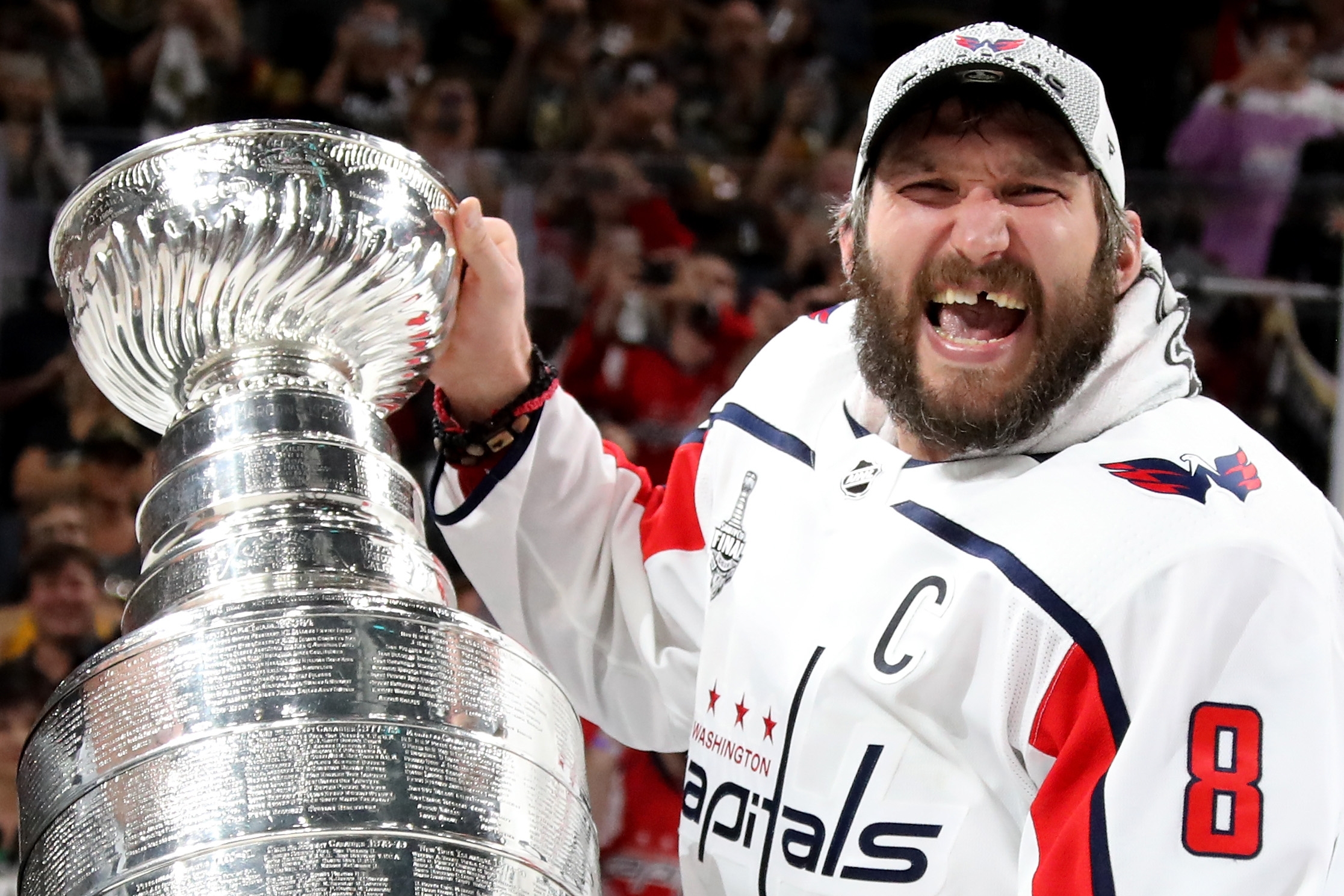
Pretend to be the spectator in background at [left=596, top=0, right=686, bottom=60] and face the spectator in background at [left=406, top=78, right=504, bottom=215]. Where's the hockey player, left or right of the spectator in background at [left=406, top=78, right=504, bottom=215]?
left

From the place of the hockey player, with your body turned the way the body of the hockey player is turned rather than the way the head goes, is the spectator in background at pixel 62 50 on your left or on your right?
on your right

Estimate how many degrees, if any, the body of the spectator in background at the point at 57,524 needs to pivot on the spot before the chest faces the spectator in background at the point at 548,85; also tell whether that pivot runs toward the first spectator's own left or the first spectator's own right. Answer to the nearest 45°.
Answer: approximately 90° to the first spectator's own left

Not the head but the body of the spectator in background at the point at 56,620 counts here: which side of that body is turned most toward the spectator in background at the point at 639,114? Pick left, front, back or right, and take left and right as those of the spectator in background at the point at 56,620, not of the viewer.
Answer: left
